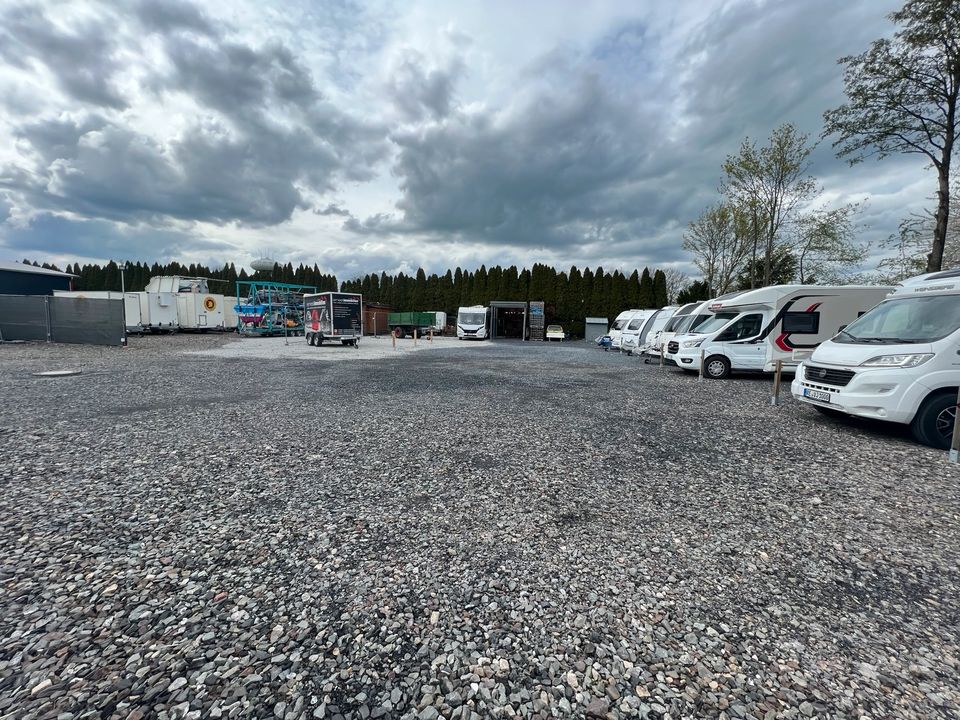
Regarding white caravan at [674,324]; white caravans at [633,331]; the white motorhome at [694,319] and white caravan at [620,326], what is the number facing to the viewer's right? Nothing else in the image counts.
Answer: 0

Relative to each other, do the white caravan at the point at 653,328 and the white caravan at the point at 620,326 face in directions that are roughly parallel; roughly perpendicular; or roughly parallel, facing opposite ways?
roughly parallel

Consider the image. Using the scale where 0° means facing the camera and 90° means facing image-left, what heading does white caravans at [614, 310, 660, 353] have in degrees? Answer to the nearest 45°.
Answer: approximately 45°

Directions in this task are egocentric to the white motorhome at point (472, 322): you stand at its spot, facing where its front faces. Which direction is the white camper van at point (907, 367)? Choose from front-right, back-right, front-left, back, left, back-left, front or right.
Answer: front

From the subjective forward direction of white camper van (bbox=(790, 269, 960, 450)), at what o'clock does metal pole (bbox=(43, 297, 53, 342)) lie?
The metal pole is roughly at 1 o'clock from the white camper van.

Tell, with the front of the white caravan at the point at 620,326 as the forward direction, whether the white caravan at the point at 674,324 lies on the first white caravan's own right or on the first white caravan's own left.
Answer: on the first white caravan's own left

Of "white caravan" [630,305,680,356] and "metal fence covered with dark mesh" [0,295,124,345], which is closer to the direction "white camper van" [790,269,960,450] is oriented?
the metal fence covered with dark mesh

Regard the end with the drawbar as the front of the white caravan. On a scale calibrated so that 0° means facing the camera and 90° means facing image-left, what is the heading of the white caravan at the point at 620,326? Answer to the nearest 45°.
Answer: approximately 45°

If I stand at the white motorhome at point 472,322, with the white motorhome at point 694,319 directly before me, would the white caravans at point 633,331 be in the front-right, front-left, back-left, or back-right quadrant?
front-left

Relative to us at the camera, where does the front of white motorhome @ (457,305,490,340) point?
facing the viewer

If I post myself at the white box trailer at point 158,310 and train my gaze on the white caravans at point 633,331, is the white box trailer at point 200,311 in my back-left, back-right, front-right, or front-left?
front-left

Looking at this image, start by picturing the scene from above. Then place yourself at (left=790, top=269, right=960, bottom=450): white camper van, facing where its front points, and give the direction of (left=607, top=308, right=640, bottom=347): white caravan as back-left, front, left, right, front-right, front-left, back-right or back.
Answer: right

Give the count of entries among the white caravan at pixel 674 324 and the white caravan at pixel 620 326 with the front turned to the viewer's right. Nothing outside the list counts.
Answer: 0

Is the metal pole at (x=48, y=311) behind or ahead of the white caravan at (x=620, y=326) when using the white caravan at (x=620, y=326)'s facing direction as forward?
ahead

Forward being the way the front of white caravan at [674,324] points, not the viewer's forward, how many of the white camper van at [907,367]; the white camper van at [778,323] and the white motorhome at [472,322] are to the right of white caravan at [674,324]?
1

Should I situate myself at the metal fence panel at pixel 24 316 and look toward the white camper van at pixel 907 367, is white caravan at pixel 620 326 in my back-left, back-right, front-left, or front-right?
front-left

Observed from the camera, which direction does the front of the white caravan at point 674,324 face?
facing the viewer and to the left of the viewer
